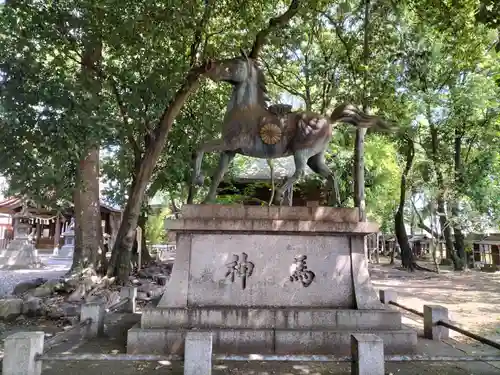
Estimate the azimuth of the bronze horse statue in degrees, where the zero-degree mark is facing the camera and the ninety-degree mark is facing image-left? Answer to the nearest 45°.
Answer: approximately 90°

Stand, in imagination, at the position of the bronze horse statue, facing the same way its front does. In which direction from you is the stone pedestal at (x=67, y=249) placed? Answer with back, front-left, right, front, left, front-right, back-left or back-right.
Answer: front-right

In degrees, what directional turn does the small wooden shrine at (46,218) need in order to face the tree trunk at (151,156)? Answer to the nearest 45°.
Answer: approximately 45° to its left

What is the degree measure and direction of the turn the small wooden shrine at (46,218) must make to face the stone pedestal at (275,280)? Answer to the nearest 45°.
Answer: approximately 45° to its left

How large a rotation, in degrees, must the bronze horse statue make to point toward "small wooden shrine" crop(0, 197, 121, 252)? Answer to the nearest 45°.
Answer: approximately 45° to its right

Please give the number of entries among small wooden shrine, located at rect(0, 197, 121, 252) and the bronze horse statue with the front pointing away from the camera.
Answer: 0

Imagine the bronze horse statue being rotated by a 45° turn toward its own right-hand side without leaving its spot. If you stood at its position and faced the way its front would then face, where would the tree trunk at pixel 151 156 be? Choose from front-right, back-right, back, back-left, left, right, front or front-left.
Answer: front
